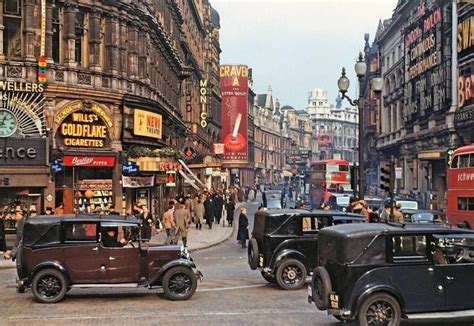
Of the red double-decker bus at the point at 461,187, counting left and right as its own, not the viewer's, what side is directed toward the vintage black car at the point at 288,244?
right

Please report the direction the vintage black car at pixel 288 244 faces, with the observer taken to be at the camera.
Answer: facing away from the viewer and to the right of the viewer

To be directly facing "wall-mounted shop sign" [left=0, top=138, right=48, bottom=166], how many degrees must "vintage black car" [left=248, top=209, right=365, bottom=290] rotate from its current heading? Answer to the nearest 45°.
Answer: approximately 90° to its left

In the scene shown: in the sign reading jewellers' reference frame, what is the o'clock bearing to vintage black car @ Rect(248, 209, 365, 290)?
The vintage black car is roughly at 11 o'clock from the sign reading jewellers.
